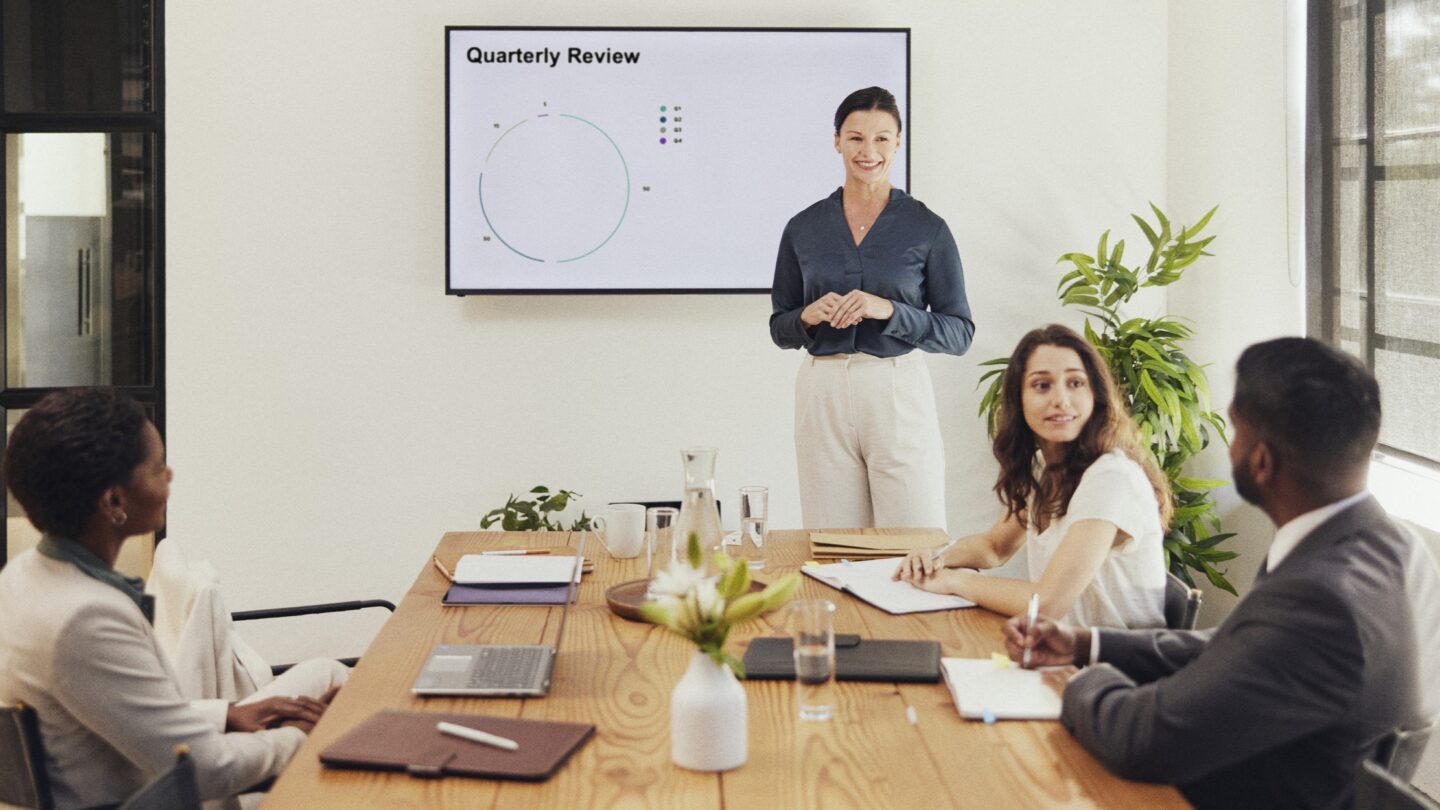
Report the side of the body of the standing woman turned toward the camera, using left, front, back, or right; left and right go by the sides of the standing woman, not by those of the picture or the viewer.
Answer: front

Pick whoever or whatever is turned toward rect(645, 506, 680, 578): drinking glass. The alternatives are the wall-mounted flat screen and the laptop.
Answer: the wall-mounted flat screen

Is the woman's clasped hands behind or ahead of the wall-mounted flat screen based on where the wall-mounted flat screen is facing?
ahead

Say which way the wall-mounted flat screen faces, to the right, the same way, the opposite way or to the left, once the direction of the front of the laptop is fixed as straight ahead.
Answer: to the left

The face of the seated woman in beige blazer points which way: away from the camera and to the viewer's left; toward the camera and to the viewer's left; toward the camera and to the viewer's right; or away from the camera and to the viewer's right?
away from the camera and to the viewer's right

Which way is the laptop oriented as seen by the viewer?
to the viewer's left

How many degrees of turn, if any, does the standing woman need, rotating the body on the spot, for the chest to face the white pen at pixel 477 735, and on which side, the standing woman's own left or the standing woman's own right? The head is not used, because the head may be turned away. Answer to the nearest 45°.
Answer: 0° — they already face it

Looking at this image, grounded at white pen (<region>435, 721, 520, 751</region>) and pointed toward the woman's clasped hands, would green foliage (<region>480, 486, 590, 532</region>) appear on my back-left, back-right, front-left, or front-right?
front-left

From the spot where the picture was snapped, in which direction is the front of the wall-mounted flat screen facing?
facing the viewer

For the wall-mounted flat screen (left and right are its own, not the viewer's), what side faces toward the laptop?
front

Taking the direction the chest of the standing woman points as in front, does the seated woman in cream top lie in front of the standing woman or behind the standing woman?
in front

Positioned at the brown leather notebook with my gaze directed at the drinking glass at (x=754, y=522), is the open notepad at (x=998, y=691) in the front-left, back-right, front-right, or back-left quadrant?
front-right
